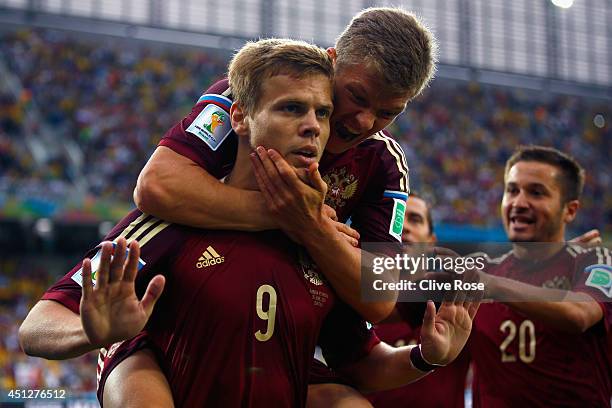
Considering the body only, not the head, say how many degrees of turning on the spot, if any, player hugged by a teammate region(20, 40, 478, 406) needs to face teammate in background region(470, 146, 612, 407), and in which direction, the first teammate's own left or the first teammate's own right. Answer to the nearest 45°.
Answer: approximately 90° to the first teammate's own left

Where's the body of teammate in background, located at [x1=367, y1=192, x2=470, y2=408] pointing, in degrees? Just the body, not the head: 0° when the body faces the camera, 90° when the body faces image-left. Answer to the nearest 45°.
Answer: approximately 45°

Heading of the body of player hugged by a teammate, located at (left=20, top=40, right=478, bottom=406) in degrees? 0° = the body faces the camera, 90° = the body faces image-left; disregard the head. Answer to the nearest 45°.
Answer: approximately 315°

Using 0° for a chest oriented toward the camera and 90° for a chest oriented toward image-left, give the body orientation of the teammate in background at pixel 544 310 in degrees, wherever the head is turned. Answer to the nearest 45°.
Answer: approximately 45°

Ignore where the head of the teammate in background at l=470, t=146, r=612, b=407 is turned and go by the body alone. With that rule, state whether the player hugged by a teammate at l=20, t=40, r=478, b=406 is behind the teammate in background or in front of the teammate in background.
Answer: in front

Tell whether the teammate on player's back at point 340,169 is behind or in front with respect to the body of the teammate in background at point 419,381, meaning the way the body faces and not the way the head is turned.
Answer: in front
